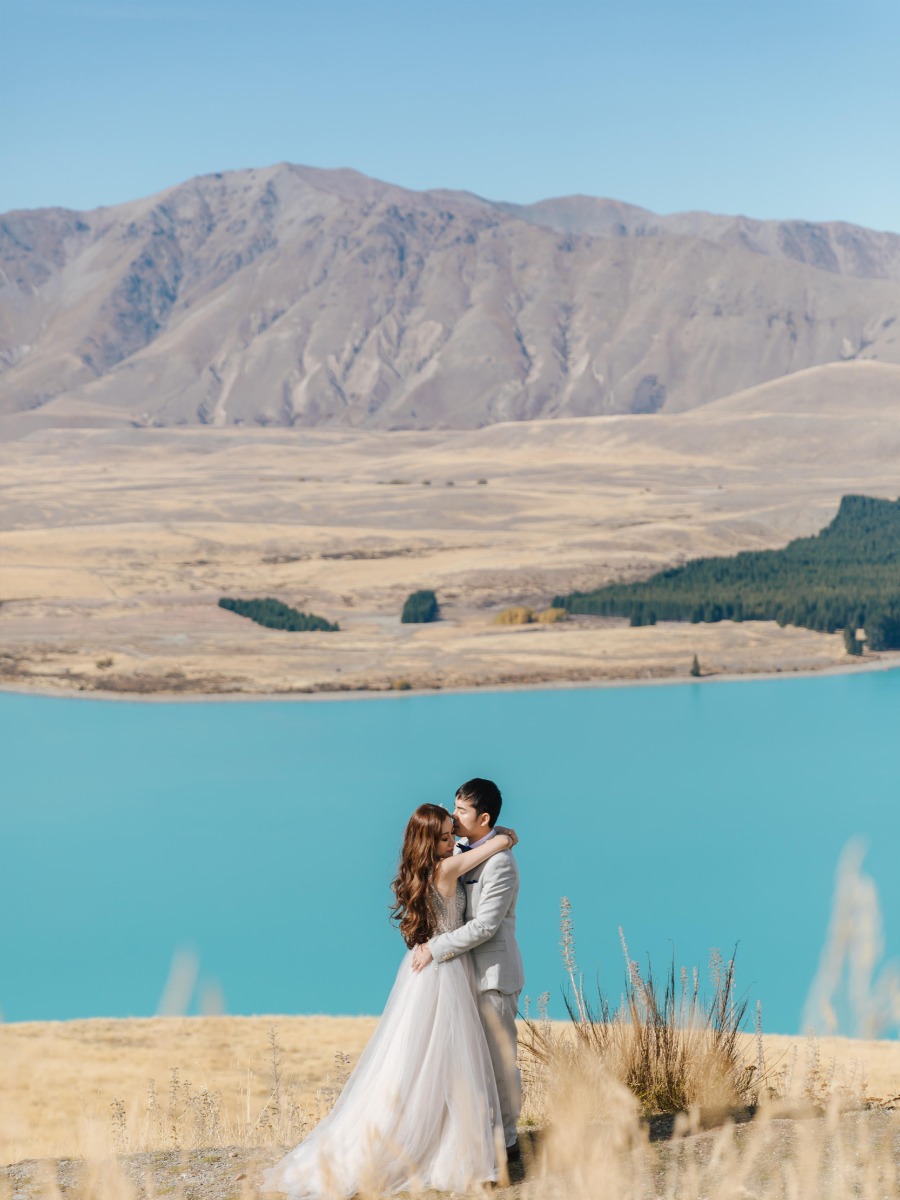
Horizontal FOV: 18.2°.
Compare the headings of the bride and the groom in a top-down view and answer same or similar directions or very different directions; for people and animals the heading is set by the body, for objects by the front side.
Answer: very different directions

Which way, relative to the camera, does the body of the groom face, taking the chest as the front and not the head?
to the viewer's left

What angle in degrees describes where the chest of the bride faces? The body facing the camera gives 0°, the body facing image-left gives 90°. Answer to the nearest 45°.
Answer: approximately 270°

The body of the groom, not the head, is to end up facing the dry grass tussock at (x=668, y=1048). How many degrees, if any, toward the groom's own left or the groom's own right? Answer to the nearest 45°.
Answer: approximately 135° to the groom's own right
